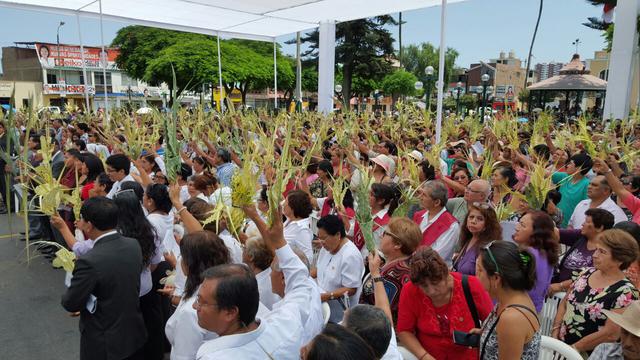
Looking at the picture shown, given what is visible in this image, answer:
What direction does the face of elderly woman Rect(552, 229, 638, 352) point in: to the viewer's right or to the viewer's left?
to the viewer's left

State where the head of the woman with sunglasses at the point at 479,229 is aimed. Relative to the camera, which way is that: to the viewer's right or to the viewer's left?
to the viewer's left

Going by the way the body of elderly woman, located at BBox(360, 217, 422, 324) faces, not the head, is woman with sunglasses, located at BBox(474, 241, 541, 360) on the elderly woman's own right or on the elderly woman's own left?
on the elderly woman's own left

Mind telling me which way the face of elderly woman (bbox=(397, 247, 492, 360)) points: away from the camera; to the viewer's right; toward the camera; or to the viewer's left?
toward the camera

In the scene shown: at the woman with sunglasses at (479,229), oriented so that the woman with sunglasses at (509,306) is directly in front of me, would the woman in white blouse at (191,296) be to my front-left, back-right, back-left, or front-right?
front-right

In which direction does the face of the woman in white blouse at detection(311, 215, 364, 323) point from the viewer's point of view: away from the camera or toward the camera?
toward the camera

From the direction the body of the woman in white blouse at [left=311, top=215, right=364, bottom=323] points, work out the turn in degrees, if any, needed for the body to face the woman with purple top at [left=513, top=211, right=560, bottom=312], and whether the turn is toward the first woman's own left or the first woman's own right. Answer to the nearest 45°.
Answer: approximately 135° to the first woman's own left

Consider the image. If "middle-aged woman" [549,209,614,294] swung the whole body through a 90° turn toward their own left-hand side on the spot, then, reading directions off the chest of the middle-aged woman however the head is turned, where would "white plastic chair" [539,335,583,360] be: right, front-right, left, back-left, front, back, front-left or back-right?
front-right
